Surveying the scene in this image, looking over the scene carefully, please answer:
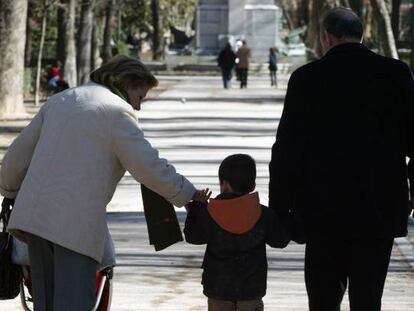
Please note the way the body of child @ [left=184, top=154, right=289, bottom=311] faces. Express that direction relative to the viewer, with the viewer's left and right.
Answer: facing away from the viewer

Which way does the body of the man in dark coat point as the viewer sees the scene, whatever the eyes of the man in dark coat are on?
away from the camera

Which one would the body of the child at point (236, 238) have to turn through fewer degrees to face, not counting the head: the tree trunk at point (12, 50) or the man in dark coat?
the tree trunk

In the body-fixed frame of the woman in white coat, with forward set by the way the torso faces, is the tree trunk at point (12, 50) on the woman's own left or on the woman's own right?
on the woman's own left

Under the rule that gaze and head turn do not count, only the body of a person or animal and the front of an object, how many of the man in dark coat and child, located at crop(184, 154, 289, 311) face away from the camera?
2

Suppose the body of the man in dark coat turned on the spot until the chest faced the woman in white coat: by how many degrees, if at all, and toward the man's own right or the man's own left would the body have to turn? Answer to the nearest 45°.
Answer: approximately 90° to the man's own left

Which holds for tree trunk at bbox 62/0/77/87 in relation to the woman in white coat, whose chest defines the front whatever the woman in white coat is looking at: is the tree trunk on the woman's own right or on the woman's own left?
on the woman's own left

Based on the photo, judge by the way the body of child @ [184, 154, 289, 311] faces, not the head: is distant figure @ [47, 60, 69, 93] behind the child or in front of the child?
in front

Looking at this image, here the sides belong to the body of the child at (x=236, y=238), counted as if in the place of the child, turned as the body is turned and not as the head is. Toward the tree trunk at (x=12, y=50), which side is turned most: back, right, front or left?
front

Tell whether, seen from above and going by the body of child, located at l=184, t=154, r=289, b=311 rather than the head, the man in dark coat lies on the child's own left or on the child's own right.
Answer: on the child's own right

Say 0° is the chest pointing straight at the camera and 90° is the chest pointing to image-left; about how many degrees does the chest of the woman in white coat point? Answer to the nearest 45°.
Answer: approximately 225°

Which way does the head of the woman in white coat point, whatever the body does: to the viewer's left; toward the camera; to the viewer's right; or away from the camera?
to the viewer's right
